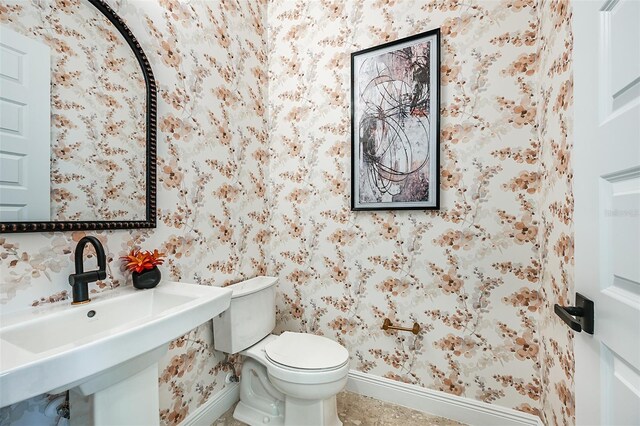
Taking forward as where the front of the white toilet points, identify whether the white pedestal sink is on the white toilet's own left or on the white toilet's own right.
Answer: on the white toilet's own right

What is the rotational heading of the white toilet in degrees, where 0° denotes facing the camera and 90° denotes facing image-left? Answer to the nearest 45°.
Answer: approximately 315°

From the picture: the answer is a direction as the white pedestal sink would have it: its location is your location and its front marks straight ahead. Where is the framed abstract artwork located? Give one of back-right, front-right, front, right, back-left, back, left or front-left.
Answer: front-left

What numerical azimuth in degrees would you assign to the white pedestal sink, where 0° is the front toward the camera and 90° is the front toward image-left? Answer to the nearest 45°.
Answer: approximately 315°

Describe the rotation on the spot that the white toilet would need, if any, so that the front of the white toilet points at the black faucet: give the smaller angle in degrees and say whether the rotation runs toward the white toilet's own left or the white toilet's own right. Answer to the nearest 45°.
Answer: approximately 90° to the white toilet's own right
